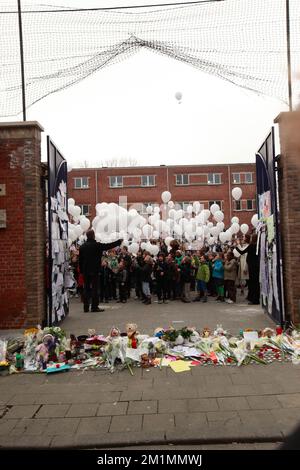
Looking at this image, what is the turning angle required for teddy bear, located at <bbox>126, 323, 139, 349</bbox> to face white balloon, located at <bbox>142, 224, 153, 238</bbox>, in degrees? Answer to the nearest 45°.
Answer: approximately 180°

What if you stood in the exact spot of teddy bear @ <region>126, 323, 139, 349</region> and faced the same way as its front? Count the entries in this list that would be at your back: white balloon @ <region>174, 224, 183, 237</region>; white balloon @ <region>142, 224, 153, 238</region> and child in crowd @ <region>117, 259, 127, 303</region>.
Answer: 3

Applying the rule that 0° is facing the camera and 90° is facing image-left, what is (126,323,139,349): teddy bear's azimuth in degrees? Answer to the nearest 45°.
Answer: approximately 0°

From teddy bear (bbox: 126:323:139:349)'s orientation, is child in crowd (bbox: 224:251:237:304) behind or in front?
behind

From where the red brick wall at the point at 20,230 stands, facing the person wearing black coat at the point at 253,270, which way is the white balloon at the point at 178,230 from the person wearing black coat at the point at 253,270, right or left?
left

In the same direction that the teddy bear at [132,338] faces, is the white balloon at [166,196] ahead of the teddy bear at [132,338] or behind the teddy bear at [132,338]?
behind

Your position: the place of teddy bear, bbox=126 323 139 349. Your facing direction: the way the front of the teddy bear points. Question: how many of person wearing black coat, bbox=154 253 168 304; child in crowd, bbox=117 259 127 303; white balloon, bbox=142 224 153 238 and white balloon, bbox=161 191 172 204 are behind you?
4

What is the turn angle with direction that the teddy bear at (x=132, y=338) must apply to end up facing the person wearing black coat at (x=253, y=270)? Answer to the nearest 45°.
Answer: approximately 135° to its left

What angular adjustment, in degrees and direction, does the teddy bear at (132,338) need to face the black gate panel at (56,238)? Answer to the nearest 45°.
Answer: approximately 135° to its right

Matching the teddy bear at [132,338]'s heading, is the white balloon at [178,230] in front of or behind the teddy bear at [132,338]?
behind

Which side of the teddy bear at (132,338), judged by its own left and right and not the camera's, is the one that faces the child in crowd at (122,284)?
back

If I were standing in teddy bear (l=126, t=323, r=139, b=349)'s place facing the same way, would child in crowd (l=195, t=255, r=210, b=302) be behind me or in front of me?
behind

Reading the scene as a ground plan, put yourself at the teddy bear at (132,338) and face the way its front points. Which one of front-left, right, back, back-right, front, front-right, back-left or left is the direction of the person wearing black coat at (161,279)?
back

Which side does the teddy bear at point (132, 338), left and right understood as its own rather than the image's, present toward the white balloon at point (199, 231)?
back
